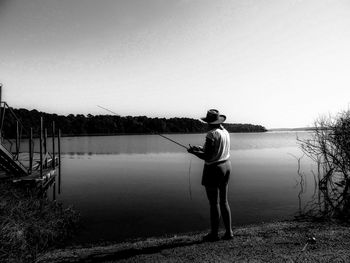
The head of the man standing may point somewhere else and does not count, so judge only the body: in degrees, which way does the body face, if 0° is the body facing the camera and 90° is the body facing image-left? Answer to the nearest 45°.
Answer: approximately 135°
